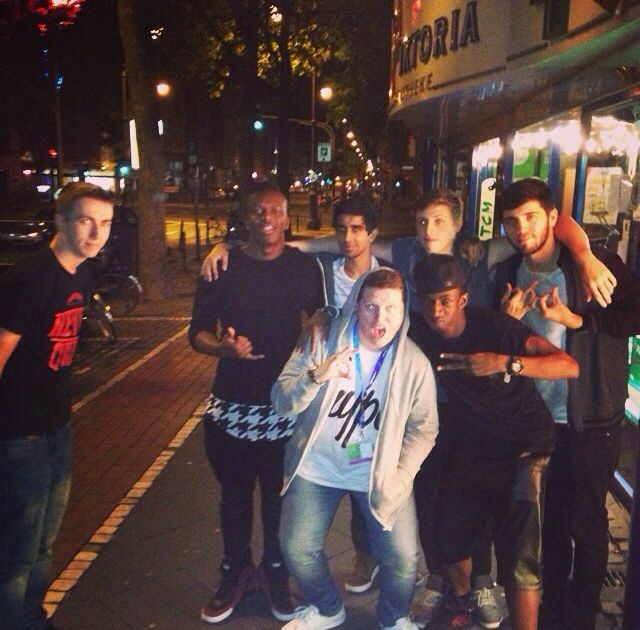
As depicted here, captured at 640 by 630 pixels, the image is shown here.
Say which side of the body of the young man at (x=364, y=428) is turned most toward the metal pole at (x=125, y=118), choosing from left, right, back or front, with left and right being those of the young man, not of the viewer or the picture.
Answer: back

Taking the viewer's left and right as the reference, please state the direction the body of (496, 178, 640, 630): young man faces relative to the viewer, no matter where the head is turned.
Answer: facing the viewer and to the left of the viewer

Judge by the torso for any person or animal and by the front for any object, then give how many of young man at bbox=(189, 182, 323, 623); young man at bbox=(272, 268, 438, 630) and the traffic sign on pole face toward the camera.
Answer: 3

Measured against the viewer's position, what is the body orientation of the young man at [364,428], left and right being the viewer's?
facing the viewer

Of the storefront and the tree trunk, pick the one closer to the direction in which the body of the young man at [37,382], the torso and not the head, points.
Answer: the storefront

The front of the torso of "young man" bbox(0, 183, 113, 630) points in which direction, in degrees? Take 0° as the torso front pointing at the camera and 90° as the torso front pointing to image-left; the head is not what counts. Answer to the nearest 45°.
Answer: approximately 315°

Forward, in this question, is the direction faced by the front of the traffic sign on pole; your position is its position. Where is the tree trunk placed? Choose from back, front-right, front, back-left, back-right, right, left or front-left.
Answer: front

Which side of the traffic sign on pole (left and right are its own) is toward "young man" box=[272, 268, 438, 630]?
front

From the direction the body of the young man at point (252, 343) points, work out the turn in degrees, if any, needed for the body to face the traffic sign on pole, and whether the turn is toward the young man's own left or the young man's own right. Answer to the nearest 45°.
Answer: approximately 180°

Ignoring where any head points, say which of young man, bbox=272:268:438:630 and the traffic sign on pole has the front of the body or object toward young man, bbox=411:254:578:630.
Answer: the traffic sign on pole
